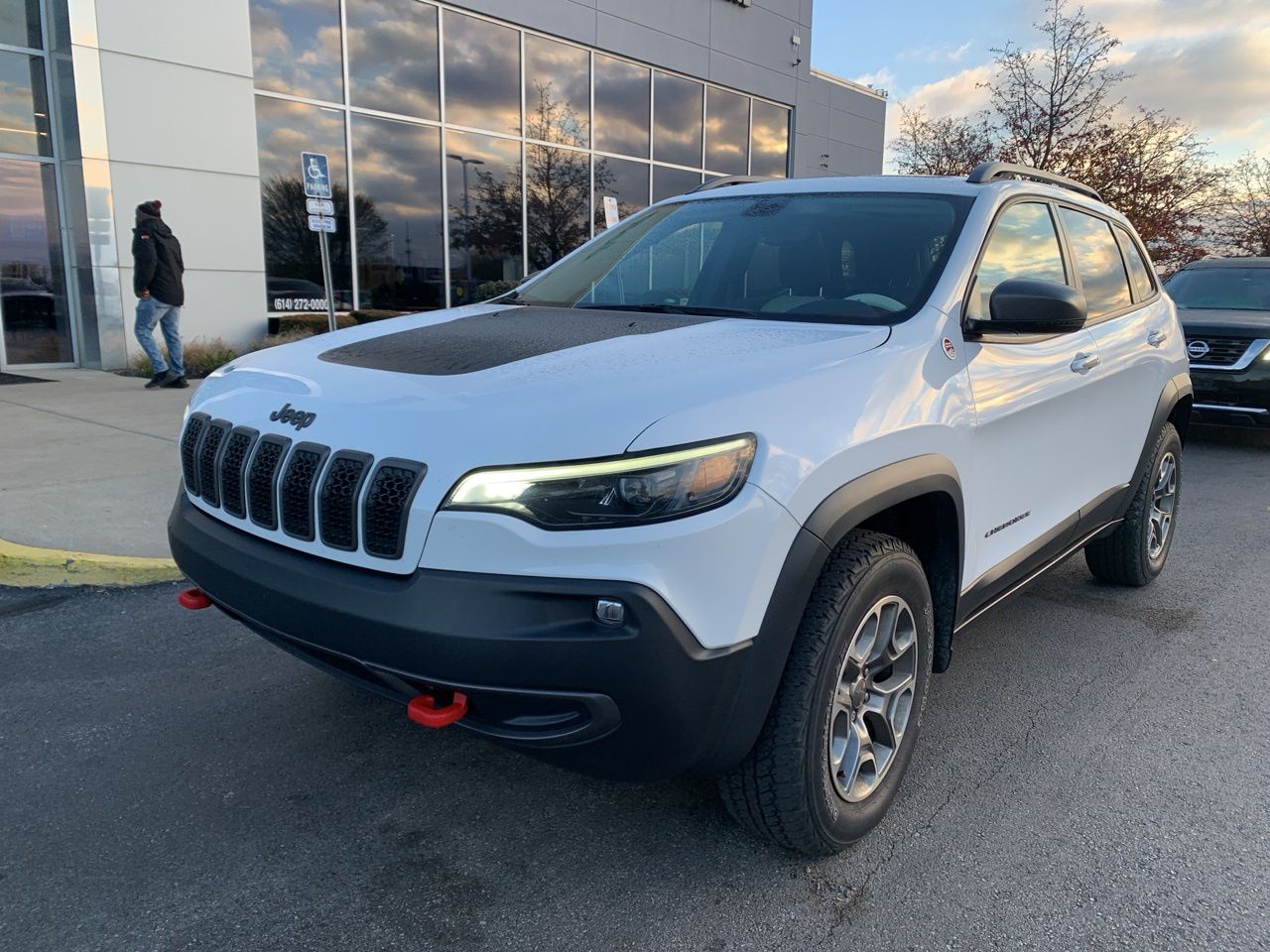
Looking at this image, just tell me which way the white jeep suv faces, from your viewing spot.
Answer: facing the viewer and to the left of the viewer

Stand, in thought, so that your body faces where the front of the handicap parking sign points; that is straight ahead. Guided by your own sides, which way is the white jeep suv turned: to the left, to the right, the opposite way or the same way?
to the right

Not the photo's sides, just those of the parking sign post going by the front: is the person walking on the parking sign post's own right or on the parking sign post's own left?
on the parking sign post's own right

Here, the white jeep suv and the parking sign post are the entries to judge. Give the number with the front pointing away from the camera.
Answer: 0

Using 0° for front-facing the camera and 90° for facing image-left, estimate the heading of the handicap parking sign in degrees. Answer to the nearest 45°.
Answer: approximately 0°

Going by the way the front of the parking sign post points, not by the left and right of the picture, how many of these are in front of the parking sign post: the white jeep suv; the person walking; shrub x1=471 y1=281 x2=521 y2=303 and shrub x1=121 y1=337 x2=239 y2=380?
1

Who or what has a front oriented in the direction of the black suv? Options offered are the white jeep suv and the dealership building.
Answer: the dealership building

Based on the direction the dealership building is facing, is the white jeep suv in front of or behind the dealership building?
in front

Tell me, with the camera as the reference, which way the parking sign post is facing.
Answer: facing the viewer

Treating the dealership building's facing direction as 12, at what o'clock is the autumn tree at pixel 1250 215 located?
The autumn tree is roughly at 10 o'clock from the dealership building.

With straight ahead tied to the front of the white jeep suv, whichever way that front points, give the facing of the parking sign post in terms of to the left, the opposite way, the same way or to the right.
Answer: to the left

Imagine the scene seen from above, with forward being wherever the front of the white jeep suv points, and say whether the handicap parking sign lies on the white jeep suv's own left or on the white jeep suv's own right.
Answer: on the white jeep suv's own right

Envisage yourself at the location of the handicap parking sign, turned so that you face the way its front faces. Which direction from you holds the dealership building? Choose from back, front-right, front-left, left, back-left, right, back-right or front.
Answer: back

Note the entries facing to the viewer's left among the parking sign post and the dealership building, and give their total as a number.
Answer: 0
